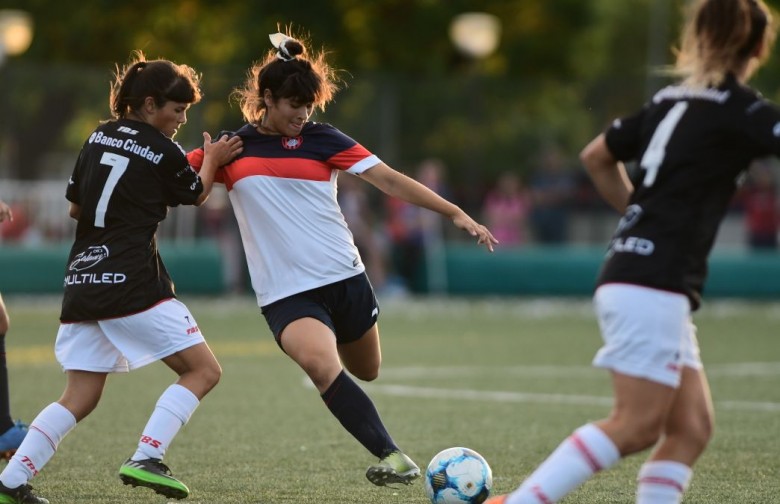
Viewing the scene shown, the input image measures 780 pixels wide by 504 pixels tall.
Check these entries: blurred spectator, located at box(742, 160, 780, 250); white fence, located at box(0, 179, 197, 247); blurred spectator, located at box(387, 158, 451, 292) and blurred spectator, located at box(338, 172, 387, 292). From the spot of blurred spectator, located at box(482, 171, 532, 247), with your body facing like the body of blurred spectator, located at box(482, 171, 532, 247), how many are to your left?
1

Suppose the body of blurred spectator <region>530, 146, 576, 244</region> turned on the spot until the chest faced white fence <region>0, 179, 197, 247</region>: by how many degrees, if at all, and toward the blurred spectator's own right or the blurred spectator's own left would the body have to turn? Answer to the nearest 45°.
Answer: approximately 90° to the blurred spectator's own right

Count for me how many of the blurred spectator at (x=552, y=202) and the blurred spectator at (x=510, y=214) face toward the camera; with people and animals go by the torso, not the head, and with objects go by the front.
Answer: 2

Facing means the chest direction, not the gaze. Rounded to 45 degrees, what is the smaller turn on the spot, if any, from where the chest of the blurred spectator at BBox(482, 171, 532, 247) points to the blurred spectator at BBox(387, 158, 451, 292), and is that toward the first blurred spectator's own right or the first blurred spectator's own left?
approximately 90° to the first blurred spectator's own right

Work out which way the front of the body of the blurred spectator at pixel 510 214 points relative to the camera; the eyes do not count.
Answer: toward the camera

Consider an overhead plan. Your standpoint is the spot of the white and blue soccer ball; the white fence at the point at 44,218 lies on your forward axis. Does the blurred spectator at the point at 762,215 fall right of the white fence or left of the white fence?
right

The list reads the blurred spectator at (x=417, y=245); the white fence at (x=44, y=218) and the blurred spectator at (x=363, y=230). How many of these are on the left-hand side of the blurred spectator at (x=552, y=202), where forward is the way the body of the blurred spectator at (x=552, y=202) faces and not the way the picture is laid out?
0

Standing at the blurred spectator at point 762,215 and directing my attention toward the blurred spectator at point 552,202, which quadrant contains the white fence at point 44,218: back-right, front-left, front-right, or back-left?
front-left

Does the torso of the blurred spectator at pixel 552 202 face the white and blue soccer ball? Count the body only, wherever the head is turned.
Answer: yes

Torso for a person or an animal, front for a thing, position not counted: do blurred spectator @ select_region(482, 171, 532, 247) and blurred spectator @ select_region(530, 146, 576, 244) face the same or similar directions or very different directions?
same or similar directions

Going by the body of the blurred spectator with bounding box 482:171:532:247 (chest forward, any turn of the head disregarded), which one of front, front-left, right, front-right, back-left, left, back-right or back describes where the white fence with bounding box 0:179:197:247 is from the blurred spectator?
right

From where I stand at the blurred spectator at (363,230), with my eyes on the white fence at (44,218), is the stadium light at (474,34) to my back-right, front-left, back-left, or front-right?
back-right
